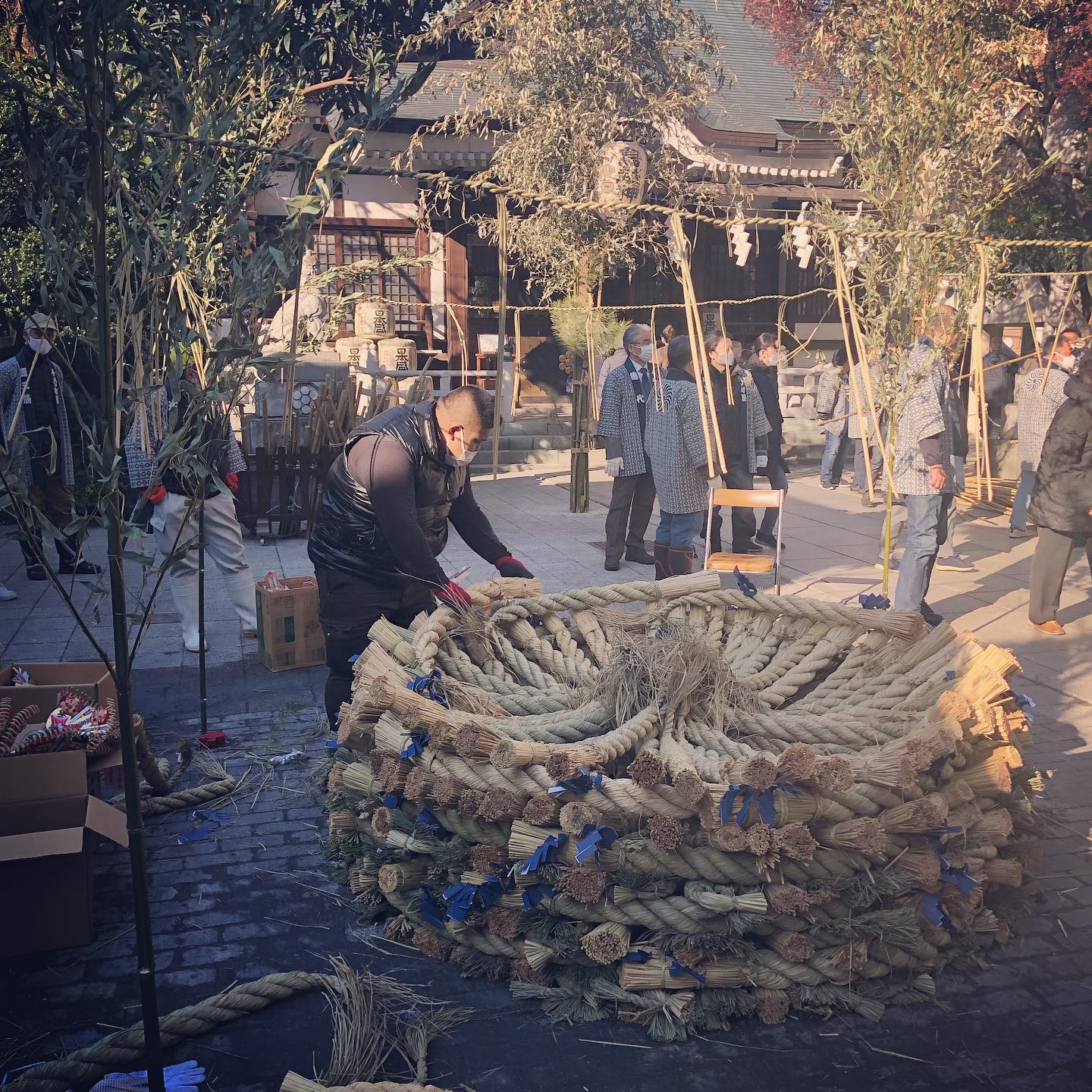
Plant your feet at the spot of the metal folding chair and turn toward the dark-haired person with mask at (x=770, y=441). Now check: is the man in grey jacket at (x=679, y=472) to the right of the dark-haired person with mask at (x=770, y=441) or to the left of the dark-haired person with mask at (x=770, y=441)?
left

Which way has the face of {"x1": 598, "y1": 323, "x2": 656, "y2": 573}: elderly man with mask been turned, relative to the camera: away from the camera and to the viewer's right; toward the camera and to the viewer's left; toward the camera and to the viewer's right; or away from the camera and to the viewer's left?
toward the camera and to the viewer's right

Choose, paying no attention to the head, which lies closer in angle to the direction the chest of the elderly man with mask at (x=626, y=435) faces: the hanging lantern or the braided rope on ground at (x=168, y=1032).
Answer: the braided rope on ground

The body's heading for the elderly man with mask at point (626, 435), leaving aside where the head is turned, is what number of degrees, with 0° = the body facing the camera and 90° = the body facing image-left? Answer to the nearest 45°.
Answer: approximately 315°
